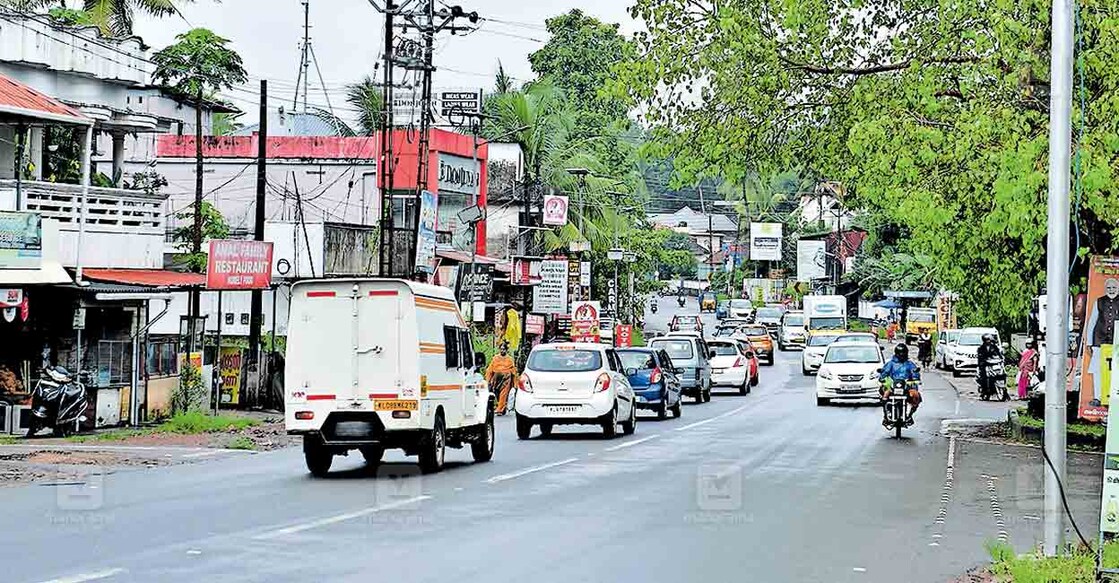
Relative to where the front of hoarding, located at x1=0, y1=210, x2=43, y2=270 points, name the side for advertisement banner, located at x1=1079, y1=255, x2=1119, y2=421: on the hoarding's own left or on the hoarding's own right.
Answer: on the hoarding's own left

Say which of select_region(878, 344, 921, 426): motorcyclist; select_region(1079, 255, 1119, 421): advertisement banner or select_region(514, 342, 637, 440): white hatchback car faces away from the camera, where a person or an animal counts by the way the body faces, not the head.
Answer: the white hatchback car

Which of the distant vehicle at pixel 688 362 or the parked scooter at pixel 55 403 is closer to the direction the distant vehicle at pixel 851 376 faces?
the parked scooter

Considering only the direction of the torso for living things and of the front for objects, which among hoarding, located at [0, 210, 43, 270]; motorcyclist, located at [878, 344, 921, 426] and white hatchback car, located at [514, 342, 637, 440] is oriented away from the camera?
the white hatchback car

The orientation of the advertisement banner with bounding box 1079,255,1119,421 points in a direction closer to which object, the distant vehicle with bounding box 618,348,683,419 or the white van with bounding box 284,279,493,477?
the white van

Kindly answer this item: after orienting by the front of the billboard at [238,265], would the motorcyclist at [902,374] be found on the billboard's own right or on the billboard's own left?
on the billboard's own left

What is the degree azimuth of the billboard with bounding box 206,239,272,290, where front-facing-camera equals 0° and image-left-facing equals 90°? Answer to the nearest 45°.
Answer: approximately 0°

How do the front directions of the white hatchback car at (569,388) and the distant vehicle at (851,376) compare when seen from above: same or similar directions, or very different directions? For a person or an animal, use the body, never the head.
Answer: very different directions

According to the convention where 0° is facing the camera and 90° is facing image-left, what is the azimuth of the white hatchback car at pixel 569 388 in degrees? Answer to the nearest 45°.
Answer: approximately 180°

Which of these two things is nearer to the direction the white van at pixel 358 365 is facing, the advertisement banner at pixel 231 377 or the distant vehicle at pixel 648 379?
the distant vehicle
